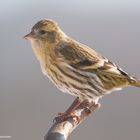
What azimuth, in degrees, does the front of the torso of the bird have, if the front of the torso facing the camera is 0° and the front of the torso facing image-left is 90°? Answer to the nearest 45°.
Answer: approximately 90°
